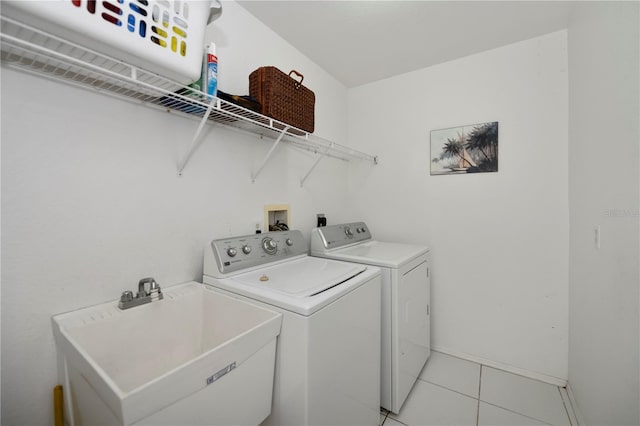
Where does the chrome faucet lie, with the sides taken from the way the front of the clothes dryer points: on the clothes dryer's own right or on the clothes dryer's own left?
on the clothes dryer's own right

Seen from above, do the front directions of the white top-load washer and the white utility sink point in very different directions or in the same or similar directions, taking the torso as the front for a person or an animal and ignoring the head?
same or similar directions

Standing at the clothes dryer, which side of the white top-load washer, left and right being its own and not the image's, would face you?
left

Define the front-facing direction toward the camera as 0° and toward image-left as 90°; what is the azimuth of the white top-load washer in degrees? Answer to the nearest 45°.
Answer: approximately 315°

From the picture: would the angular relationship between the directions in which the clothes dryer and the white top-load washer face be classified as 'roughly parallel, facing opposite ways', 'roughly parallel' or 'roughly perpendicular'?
roughly parallel

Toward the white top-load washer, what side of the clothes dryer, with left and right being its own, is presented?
right

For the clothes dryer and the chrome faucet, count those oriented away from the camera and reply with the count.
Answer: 0

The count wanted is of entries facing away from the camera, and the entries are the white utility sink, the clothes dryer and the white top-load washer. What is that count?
0

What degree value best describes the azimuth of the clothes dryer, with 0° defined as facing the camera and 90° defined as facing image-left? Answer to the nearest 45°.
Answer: approximately 315°

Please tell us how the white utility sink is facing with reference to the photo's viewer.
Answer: facing the viewer and to the right of the viewer

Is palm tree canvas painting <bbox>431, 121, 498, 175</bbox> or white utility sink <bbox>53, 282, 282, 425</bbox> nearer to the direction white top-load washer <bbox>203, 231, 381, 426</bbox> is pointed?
the palm tree canvas painting

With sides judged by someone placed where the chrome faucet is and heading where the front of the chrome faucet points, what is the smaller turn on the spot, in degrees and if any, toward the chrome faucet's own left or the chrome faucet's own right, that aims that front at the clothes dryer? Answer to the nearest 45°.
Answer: approximately 45° to the chrome faucet's own left
